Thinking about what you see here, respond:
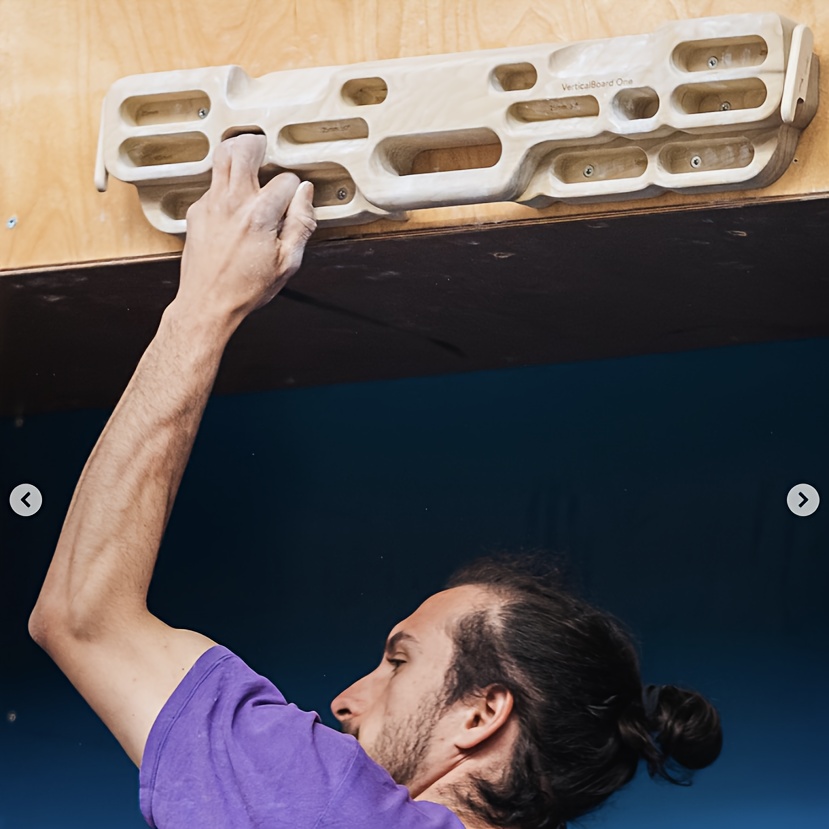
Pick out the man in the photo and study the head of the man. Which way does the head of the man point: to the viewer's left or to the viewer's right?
to the viewer's left

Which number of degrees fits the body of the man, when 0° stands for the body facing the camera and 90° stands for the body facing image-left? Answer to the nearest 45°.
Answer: approximately 135°
